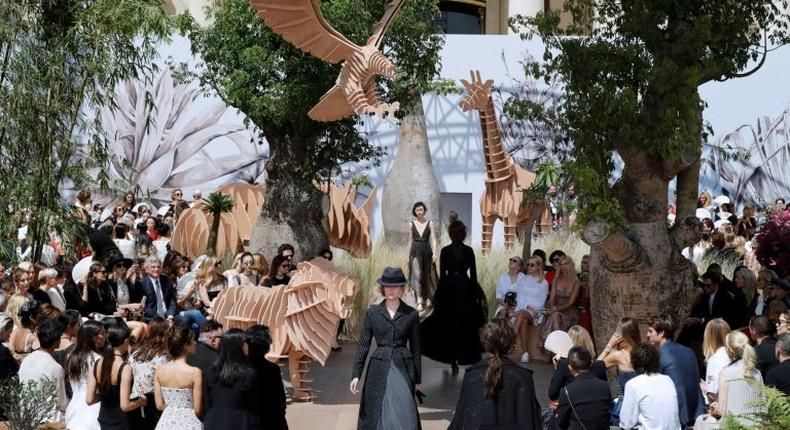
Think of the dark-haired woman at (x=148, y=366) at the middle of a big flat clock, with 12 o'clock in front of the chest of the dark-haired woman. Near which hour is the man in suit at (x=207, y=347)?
The man in suit is roughly at 2 o'clock from the dark-haired woman.

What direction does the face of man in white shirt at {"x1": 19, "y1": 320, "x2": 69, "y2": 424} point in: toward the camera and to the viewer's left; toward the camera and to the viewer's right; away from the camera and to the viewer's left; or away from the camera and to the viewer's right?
away from the camera and to the viewer's right

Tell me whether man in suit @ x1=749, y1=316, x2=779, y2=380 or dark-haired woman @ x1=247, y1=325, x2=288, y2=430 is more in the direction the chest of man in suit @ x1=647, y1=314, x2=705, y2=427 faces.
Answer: the dark-haired woman

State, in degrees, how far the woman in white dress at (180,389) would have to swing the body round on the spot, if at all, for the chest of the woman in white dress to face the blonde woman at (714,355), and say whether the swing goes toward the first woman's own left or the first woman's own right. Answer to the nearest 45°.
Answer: approximately 90° to the first woman's own right

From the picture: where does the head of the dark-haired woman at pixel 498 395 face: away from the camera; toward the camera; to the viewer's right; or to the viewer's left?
away from the camera

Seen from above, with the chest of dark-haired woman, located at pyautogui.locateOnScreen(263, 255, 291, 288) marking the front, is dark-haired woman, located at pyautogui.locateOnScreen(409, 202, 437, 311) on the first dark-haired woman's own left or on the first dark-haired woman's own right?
on the first dark-haired woman's own left

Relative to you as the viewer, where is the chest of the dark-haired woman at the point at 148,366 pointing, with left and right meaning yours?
facing away from the viewer and to the right of the viewer

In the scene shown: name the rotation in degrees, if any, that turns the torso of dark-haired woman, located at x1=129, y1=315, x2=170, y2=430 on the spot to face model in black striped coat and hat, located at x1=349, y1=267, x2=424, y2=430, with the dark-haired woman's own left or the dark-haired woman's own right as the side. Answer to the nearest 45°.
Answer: approximately 45° to the dark-haired woman's own right

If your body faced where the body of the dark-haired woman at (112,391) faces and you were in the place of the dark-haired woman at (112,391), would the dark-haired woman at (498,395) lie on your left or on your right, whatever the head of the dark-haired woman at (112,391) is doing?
on your right

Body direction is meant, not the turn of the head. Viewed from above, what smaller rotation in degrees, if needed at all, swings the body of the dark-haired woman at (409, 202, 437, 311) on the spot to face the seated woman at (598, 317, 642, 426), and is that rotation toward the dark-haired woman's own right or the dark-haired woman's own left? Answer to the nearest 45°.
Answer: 0° — they already face them
